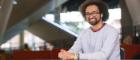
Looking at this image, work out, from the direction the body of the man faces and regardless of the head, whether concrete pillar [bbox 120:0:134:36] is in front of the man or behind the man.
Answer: behind

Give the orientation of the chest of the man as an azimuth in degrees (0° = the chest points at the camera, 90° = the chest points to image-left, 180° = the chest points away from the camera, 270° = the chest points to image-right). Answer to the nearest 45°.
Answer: approximately 45°
